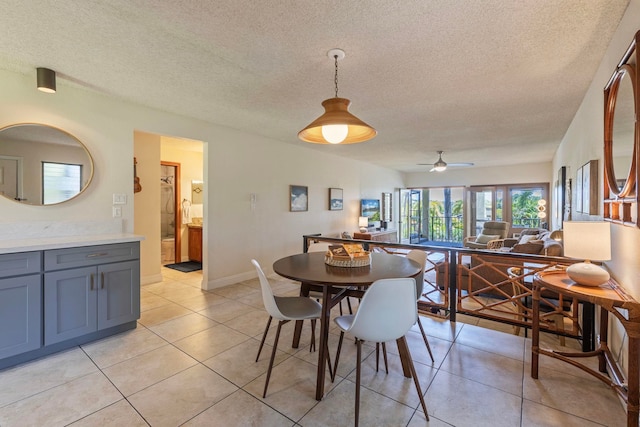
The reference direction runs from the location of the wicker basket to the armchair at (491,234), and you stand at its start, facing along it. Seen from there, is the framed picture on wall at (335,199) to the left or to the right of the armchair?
left

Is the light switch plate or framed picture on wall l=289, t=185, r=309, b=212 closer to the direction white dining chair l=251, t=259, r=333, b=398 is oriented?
the framed picture on wall

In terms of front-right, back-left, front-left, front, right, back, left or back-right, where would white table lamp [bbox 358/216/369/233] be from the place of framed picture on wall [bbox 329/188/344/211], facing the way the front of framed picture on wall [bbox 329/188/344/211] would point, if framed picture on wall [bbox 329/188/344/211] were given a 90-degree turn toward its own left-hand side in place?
front

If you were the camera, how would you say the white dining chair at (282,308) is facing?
facing to the right of the viewer

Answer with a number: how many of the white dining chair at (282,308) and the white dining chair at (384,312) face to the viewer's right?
1

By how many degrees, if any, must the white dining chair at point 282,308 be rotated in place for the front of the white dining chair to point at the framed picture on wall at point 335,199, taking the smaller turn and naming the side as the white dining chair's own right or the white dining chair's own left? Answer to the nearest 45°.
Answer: approximately 90° to the white dining chair's own left

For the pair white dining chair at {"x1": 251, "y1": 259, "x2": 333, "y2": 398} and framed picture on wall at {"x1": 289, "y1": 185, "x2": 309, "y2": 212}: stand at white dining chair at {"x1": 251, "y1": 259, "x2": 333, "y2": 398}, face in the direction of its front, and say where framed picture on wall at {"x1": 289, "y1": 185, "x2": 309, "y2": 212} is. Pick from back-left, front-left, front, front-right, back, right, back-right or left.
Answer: left

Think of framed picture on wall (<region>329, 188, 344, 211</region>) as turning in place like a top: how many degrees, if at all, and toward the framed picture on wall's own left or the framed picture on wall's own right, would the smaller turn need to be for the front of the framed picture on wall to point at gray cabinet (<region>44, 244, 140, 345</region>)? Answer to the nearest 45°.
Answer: approximately 90° to the framed picture on wall's own right

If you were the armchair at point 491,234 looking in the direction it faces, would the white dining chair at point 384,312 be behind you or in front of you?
in front

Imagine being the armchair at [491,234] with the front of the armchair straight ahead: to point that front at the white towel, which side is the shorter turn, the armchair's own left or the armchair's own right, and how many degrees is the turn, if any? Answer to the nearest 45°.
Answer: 0° — it already faces it

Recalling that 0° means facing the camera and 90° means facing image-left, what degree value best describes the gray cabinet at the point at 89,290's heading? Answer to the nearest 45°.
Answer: approximately 315°

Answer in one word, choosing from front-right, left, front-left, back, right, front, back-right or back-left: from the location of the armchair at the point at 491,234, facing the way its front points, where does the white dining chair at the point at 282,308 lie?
front-left

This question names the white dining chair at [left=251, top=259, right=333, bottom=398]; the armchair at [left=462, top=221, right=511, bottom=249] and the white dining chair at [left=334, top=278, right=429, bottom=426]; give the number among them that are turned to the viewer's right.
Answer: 1

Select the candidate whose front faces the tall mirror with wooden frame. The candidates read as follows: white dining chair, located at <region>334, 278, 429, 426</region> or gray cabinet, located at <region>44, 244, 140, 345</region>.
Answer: the gray cabinet

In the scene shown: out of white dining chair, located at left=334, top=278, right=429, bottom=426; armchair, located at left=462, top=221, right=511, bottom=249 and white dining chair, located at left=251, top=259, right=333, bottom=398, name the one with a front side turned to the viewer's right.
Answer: white dining chair, located at left=251, top=259, right=333, bottom=398
